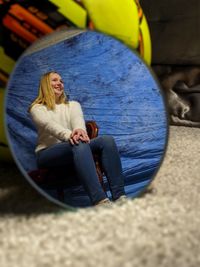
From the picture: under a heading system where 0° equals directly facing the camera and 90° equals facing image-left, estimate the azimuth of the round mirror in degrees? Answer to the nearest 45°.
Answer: approximately 0°
